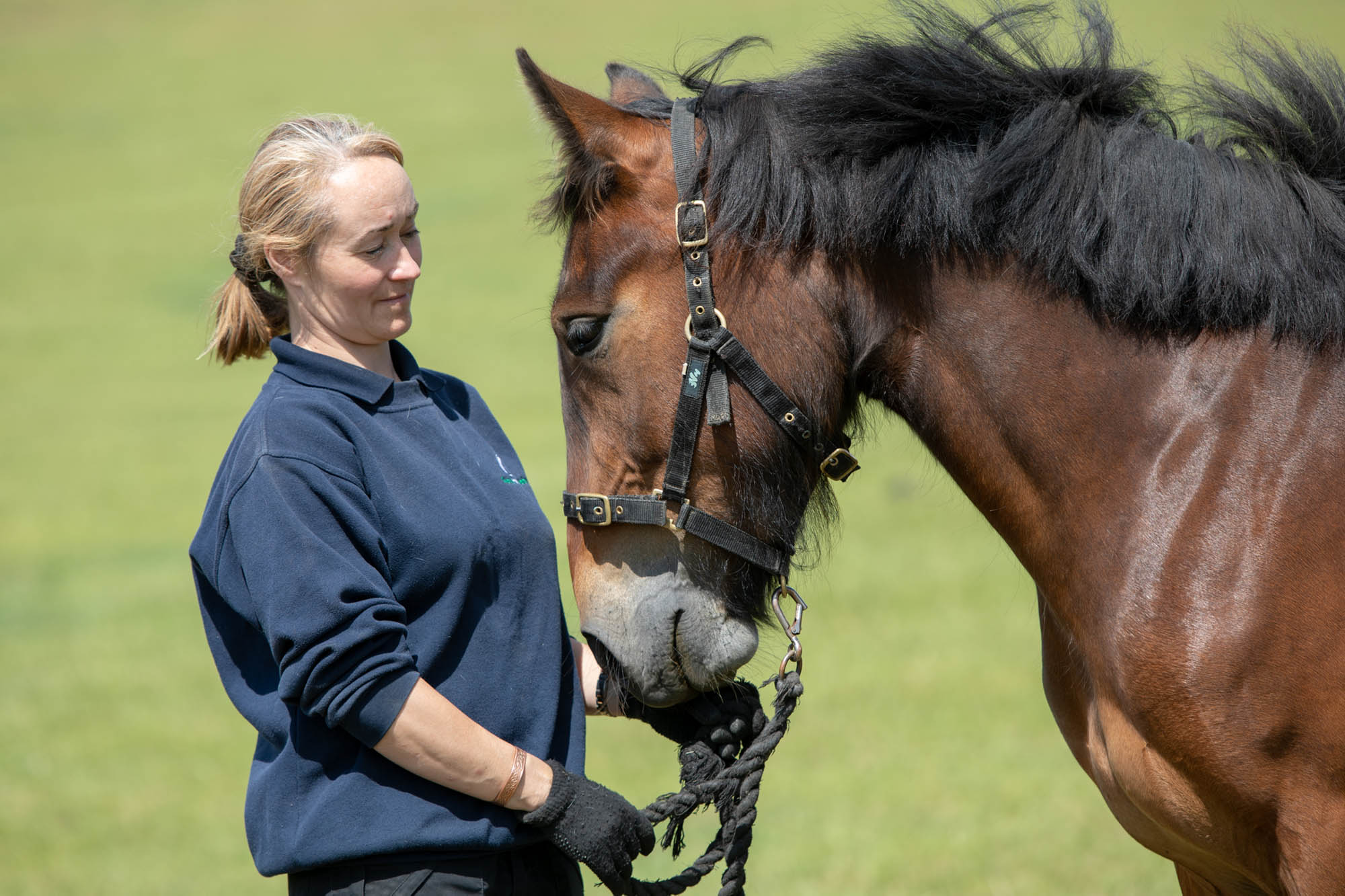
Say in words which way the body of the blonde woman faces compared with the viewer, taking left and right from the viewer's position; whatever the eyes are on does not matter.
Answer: facing the viewer and to the right of the viewer

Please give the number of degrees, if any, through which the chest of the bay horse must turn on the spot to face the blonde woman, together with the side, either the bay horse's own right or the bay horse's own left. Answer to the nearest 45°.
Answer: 0° — it already faces them

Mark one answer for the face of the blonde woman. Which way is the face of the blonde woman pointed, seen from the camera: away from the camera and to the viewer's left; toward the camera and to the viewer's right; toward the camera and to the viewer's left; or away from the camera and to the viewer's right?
toward the camera and to the viewer's right

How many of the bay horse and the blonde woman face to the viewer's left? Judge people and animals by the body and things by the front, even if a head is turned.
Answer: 1

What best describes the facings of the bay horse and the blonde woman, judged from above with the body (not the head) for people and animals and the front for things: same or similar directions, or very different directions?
very different directions

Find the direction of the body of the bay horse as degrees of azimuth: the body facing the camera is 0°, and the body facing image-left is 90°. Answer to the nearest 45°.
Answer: approximately 90°

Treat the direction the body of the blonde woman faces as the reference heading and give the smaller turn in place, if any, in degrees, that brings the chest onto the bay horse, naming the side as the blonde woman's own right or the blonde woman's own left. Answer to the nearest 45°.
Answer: approximately 45° to the blonde woman's own left

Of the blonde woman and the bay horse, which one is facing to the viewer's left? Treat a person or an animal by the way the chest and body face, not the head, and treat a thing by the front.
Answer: the bay horse
